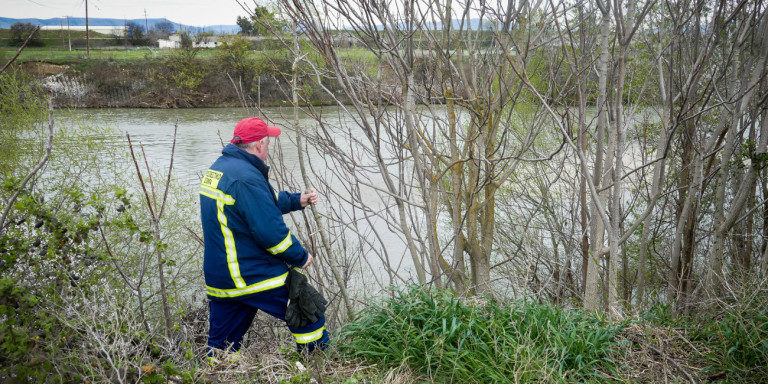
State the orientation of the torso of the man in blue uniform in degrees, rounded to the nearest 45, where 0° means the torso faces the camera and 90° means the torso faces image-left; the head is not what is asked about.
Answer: approximately 225°

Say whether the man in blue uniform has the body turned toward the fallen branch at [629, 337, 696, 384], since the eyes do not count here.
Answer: no
